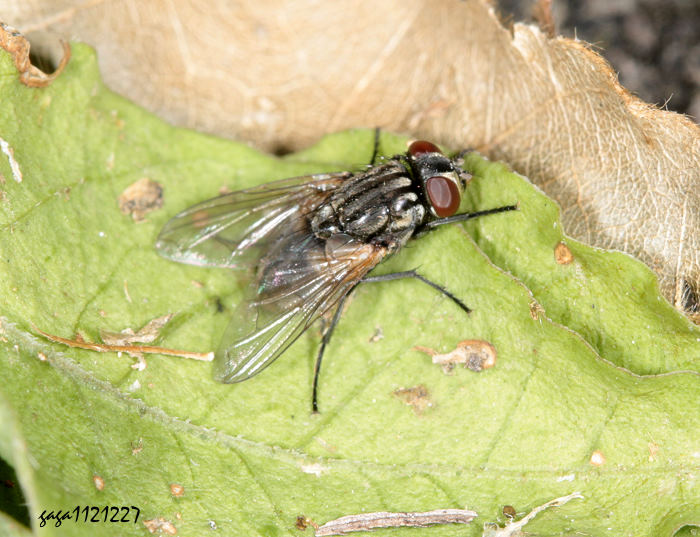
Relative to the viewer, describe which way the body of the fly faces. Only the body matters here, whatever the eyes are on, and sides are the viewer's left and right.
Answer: facing away from the viewer and to the right of the viewer
